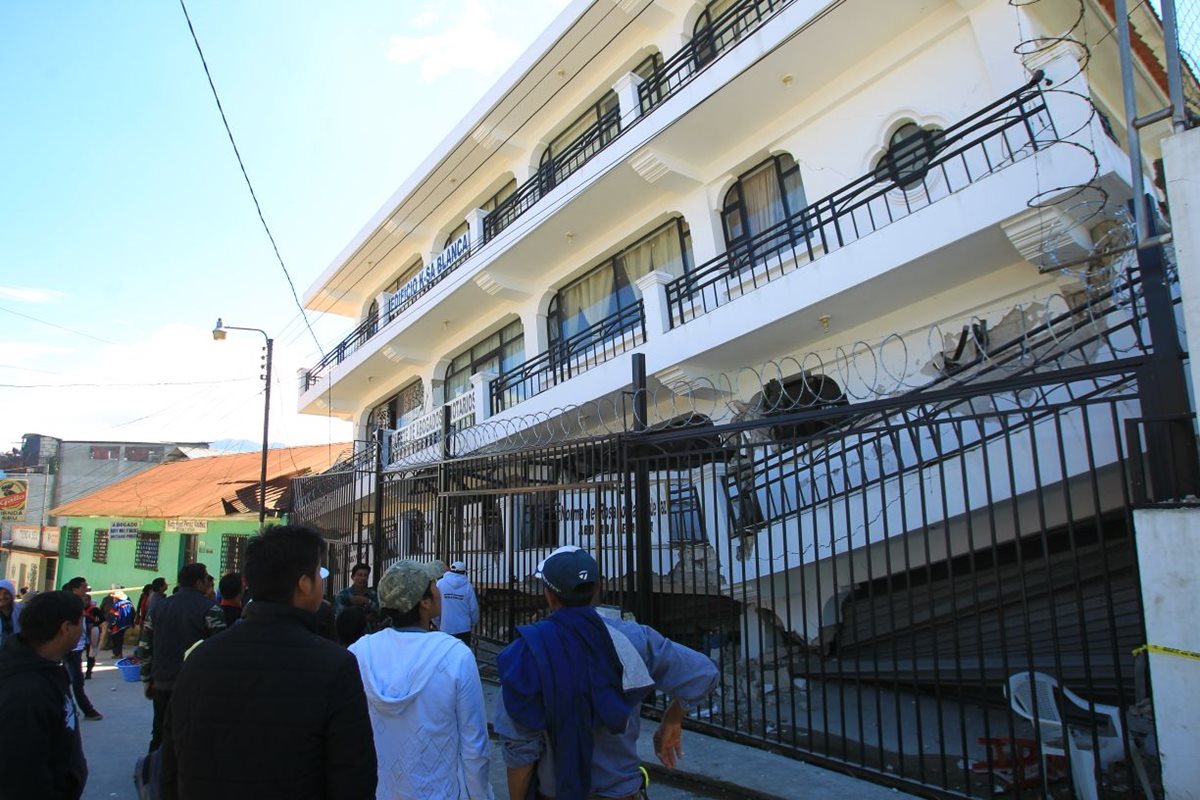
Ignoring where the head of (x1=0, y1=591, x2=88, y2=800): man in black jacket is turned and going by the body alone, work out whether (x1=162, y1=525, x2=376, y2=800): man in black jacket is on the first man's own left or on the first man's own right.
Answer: on the first man's own right

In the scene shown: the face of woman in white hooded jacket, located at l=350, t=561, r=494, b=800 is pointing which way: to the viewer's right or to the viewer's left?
to the viewer's right

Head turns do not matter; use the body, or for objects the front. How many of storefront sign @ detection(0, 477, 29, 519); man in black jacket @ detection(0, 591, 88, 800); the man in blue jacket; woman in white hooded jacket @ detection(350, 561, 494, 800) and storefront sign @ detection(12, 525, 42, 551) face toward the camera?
2

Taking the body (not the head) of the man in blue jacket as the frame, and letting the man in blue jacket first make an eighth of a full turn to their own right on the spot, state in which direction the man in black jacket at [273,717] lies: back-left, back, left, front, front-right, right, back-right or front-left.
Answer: back

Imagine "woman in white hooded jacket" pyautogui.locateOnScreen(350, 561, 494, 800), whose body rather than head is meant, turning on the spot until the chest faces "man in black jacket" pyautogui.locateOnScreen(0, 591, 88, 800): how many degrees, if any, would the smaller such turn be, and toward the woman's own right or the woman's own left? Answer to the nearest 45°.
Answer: approximately 135° to the woman's own left

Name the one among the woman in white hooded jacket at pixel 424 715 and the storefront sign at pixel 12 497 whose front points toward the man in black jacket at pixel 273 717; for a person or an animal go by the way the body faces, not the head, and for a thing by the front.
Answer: the storefront sign

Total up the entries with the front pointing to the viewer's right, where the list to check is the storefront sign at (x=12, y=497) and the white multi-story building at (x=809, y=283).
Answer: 0

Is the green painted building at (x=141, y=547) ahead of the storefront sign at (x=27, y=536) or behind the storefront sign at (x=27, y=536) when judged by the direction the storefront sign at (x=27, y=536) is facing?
ahead

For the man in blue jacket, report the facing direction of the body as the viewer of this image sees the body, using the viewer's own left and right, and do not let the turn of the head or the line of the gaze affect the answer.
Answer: facing away from the viewer

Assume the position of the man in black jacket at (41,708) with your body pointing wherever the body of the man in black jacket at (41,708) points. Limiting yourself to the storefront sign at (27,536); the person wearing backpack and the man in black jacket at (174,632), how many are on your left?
3
